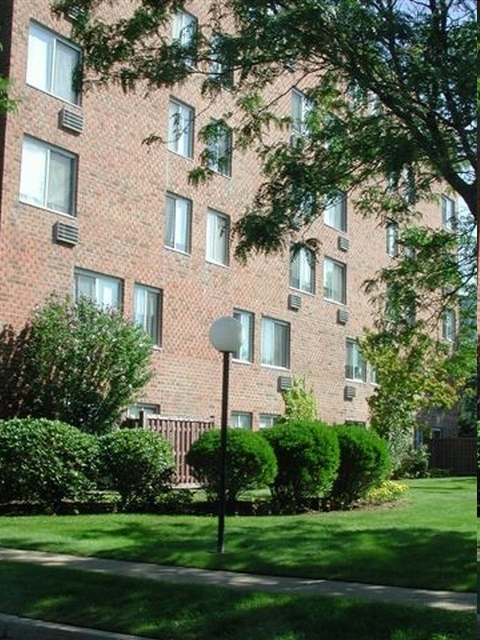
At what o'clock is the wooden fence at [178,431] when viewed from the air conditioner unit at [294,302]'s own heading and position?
The wooden fence is roughly at 2 o'clock from the air conditioner unit.

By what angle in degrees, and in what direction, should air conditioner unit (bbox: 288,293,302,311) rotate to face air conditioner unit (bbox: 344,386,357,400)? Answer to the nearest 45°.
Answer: approximately 90° to its left

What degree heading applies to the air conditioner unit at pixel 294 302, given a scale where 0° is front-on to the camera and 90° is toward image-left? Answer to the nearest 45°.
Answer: approximately 315°

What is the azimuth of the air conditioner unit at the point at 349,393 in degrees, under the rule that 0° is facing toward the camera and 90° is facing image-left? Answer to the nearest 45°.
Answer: approximately 315°

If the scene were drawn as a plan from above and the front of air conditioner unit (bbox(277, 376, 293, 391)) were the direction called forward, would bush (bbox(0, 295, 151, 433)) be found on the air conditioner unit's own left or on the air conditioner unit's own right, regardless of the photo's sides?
on the air conditioner unit's own right

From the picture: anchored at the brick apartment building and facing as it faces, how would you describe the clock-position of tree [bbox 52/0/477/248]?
The tree is roughly at 1 o'clock from the brick apartment building.

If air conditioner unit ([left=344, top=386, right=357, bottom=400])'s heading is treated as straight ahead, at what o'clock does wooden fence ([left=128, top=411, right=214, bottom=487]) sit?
The wooden fence is roughly at 2 o'clock from the air conditioner unit.

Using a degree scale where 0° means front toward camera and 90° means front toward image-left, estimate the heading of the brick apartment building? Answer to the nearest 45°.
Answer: approximately 315°

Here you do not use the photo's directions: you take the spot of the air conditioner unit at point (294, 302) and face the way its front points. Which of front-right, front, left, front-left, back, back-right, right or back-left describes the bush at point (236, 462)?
front-right

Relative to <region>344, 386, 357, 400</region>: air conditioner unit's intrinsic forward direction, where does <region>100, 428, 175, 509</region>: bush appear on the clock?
The bush is roughly at 2 o'clock from the air conditioner unit.

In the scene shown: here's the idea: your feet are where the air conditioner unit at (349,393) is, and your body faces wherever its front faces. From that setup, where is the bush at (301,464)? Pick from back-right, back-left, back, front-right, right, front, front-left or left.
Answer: front-right

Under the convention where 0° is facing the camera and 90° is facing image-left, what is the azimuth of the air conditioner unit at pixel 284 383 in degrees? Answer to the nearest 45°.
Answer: approximately 315°

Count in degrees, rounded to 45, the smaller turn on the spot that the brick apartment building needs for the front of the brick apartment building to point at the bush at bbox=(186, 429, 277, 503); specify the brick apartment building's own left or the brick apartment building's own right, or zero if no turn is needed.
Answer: approximately 45° to the brick apartment building's own right
